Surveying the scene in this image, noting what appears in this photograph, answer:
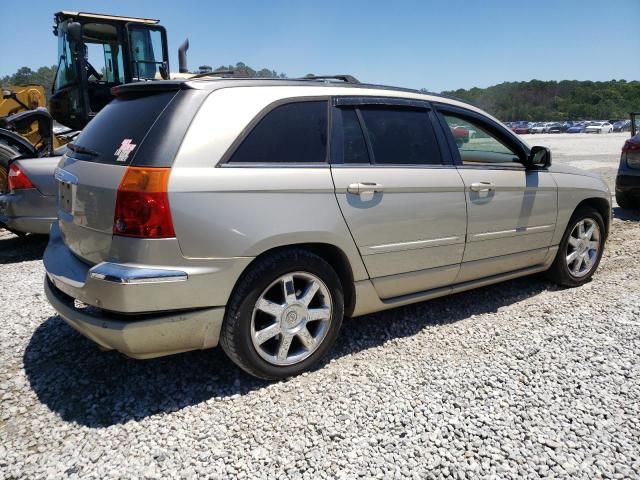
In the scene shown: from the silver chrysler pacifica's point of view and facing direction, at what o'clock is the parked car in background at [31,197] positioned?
The parked car in background is roughly at 9 o'clock from the silver chrysler pacifica.

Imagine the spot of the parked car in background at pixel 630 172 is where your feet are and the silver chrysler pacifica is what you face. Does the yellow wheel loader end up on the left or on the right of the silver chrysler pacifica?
right

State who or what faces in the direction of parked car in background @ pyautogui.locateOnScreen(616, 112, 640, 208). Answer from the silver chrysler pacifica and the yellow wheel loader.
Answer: the silver chrysler pacifica

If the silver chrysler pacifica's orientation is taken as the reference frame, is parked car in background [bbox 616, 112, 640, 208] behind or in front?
in front

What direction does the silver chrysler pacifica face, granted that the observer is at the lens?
facing away from the viewer and to the right of the viewer

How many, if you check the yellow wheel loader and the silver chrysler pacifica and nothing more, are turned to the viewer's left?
1

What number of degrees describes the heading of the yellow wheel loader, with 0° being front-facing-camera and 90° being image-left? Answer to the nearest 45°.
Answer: approximately 90°

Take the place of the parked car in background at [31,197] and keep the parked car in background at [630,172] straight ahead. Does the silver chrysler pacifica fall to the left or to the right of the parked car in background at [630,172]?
right

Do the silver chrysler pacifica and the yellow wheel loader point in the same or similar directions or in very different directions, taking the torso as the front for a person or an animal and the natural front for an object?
very different directions

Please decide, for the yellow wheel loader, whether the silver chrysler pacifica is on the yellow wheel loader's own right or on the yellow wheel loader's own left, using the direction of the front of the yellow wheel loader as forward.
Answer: on the yellow wheel loader's own left

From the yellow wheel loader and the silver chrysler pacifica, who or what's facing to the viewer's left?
the yellow wheel loader

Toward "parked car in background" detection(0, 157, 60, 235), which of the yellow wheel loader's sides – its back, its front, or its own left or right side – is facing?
left
